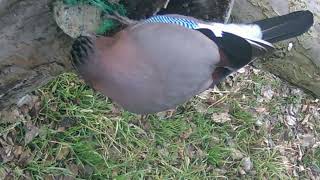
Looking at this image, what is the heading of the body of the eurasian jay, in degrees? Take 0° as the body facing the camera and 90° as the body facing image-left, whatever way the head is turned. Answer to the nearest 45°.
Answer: approximately 90°
